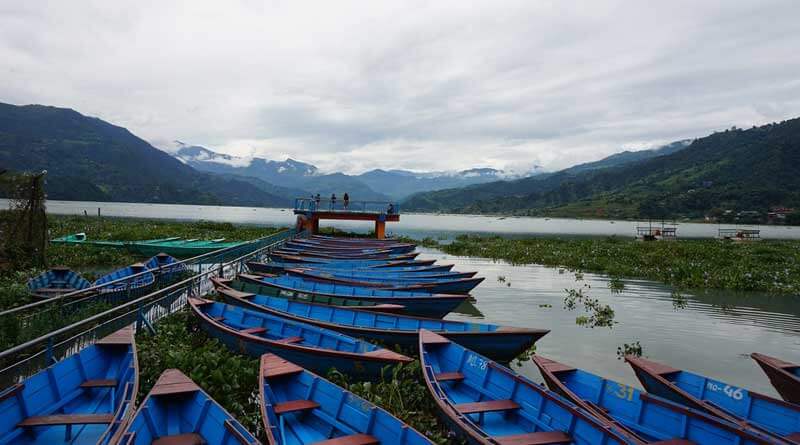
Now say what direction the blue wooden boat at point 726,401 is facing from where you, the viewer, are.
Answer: facing away from the viewer and to the left of the viewer

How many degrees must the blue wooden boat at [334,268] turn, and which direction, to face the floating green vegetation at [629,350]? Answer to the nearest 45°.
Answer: approximately 45° to its right

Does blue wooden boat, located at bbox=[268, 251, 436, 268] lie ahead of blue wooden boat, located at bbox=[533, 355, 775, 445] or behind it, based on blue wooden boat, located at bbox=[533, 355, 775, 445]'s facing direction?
ahead

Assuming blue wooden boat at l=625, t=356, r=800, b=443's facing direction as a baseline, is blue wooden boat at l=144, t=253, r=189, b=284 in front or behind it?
in front

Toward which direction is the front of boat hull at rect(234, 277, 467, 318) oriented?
to the viewer's right

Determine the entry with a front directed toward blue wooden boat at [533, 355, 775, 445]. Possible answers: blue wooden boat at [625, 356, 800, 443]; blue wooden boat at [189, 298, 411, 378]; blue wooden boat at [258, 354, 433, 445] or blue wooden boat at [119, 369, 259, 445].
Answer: blue wooden boat at [189, 298, 411, 378]

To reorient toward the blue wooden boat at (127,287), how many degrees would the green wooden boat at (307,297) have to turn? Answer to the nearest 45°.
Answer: approximately 180°

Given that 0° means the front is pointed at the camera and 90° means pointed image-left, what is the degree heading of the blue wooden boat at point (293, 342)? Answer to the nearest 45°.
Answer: approximately 315°

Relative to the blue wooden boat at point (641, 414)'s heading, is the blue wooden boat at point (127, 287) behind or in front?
in front

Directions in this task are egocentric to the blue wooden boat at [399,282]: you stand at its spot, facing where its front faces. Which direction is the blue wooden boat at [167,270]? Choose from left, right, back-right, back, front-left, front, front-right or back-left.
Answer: back

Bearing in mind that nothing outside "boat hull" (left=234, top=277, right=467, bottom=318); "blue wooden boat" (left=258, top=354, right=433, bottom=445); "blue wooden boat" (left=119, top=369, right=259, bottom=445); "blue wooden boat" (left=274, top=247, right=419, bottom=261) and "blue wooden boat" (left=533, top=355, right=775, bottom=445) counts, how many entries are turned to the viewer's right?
2

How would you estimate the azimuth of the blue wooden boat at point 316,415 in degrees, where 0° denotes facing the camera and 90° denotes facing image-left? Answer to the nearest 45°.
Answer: approximately 135°

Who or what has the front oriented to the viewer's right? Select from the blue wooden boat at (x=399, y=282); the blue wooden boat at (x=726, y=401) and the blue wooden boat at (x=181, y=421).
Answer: the blue wooden boat at (x=399, y=282)
